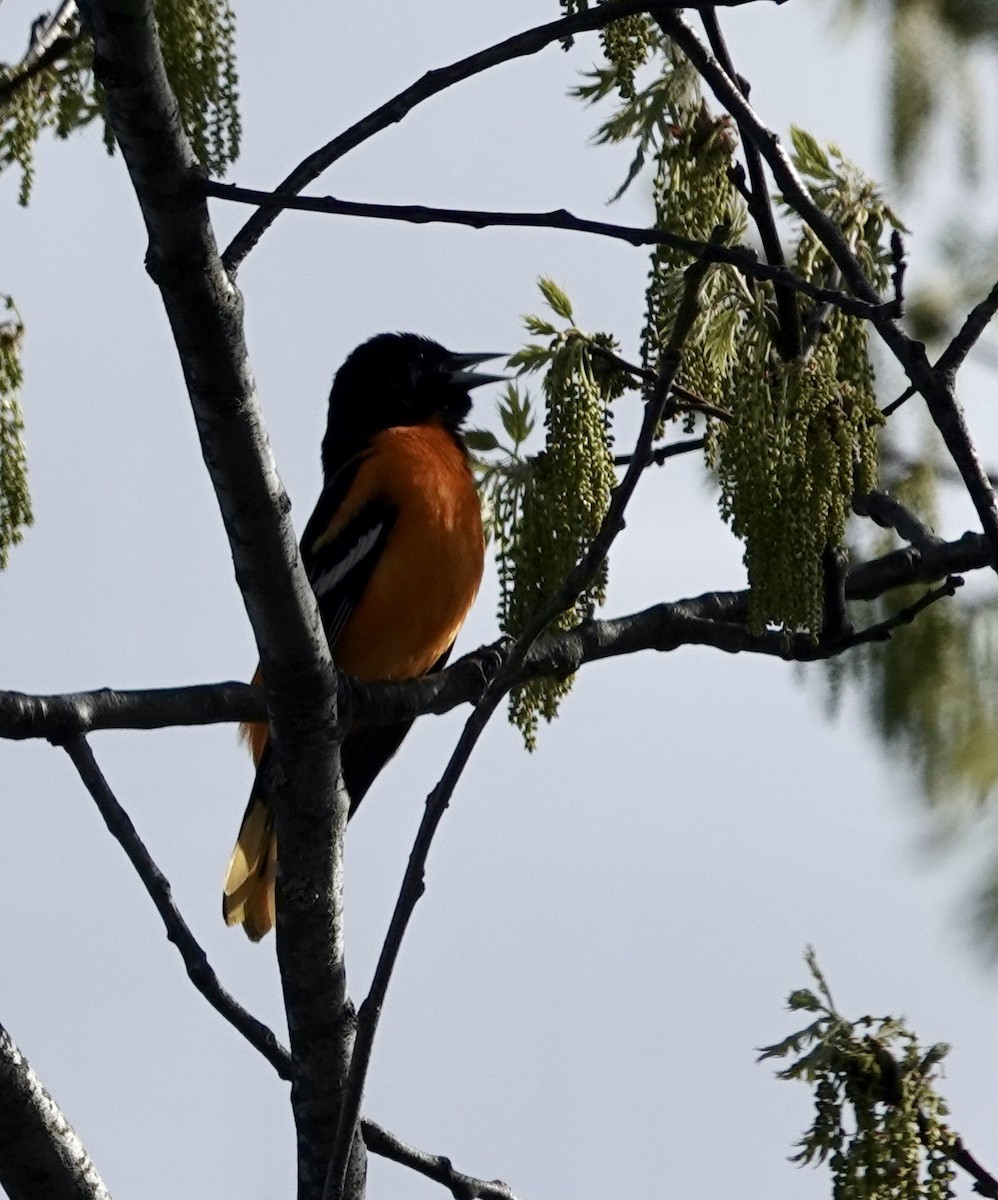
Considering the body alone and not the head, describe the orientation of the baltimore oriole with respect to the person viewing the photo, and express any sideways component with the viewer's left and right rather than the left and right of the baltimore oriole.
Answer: facing the viewer and to the right of the viewer

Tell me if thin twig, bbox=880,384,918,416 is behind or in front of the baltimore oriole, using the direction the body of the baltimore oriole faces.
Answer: in front
